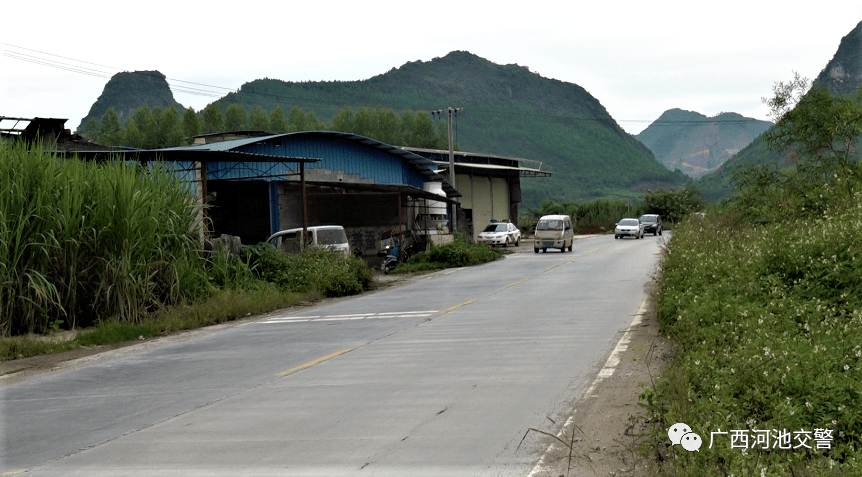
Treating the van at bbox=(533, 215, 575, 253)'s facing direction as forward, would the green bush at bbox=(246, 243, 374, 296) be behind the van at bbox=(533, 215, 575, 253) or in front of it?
in front

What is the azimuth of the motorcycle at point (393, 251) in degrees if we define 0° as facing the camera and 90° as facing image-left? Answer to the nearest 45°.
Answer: approximately 45°

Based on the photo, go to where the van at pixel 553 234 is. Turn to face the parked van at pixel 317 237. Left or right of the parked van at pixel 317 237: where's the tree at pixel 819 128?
left

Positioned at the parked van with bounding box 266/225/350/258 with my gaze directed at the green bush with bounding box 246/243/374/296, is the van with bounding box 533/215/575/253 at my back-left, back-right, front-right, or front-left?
back-left

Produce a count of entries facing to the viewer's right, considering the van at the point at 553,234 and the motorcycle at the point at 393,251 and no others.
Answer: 0

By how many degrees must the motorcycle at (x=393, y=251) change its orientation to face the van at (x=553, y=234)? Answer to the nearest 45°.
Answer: approximately 180°

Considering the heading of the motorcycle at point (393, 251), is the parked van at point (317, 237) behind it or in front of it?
in front

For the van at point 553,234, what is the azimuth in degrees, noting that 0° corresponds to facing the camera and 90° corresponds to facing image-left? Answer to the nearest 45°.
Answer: approximately 0°

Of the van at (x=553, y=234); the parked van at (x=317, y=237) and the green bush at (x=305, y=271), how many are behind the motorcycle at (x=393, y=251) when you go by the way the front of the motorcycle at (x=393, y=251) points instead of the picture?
1

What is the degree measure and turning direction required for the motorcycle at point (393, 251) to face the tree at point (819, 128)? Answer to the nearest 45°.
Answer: approximately 90° to its left

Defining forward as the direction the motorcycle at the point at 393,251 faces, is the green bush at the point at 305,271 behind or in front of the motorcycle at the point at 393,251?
in front
